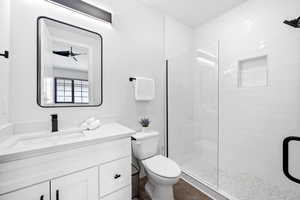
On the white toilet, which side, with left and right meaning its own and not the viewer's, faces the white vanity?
right

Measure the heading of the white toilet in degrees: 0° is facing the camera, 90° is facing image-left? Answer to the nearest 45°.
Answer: approximately 315°

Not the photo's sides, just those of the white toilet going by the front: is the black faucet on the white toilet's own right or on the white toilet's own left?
on the white toilet's own right

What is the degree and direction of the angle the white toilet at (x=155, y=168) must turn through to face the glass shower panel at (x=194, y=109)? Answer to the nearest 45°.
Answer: approximately 90° to its left
